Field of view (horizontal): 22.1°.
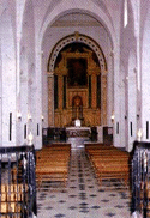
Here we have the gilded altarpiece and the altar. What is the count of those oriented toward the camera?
2

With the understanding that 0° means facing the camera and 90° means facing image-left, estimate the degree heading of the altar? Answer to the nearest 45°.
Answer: approximately 0°

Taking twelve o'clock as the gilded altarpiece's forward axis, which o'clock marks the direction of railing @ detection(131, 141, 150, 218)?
The railing is roughly at 12 o'clock from the gilded altarpiece.

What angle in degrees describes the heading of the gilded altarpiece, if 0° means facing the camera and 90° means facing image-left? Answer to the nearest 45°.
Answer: approximately 0°

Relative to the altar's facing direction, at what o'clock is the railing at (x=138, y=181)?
The railing is roughly at 12 o'clock from the altar.
